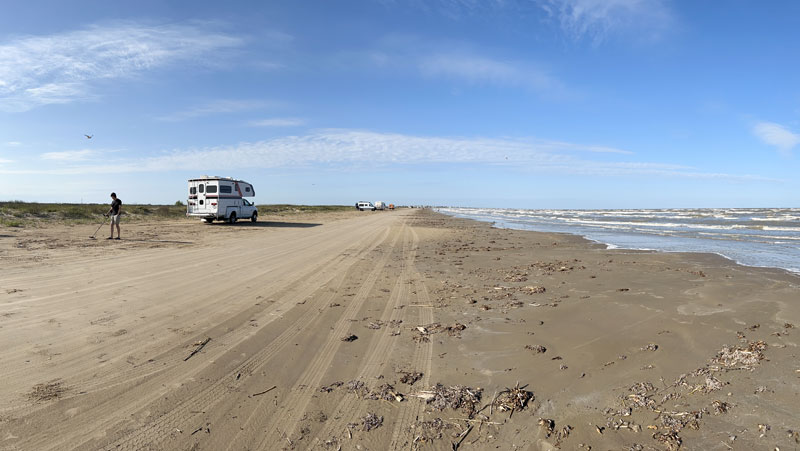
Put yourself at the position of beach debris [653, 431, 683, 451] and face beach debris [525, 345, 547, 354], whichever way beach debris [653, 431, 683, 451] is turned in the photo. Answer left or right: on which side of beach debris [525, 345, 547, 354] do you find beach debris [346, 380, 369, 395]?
left

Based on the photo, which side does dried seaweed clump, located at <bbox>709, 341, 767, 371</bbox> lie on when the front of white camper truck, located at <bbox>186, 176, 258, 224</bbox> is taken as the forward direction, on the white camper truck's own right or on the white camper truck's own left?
on the white camper truck's own right

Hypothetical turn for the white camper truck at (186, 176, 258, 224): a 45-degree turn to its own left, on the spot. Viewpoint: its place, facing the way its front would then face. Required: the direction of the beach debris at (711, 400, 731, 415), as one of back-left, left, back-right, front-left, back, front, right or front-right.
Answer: back

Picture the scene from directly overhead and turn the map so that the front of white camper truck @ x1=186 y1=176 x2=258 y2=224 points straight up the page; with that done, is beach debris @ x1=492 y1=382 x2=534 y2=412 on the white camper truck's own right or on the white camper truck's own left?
on the white camper truck's own right

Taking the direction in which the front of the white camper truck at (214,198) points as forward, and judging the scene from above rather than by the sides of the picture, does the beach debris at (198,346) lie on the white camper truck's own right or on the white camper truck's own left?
on the white camper truck's own right

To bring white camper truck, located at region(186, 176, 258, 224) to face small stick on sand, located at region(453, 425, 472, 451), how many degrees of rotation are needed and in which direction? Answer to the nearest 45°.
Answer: approximately 135° to its right

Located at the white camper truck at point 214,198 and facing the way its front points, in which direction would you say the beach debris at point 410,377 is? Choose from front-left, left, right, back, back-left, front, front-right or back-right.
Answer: back-right

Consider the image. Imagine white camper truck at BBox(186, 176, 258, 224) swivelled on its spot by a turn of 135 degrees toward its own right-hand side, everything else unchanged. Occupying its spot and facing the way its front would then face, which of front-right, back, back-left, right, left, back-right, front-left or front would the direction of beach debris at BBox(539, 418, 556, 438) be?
front

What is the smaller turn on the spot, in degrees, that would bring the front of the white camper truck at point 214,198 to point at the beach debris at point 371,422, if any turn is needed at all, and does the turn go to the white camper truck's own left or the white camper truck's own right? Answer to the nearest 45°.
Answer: approximately 135° to the white camper truck's own right

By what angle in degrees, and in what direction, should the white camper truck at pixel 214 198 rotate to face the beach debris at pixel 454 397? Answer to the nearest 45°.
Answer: approximately 135° to its right

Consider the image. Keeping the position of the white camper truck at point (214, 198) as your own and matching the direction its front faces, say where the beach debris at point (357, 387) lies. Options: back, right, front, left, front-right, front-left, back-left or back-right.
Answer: back-right

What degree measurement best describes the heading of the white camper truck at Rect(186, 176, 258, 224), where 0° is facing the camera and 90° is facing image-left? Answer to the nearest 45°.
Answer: approximately 225°

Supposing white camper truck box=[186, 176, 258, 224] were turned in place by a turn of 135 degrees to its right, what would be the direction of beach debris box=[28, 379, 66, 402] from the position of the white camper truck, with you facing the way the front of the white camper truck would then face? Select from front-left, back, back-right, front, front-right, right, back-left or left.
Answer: front

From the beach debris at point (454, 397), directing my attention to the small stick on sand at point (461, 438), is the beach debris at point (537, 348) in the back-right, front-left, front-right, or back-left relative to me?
back-left
